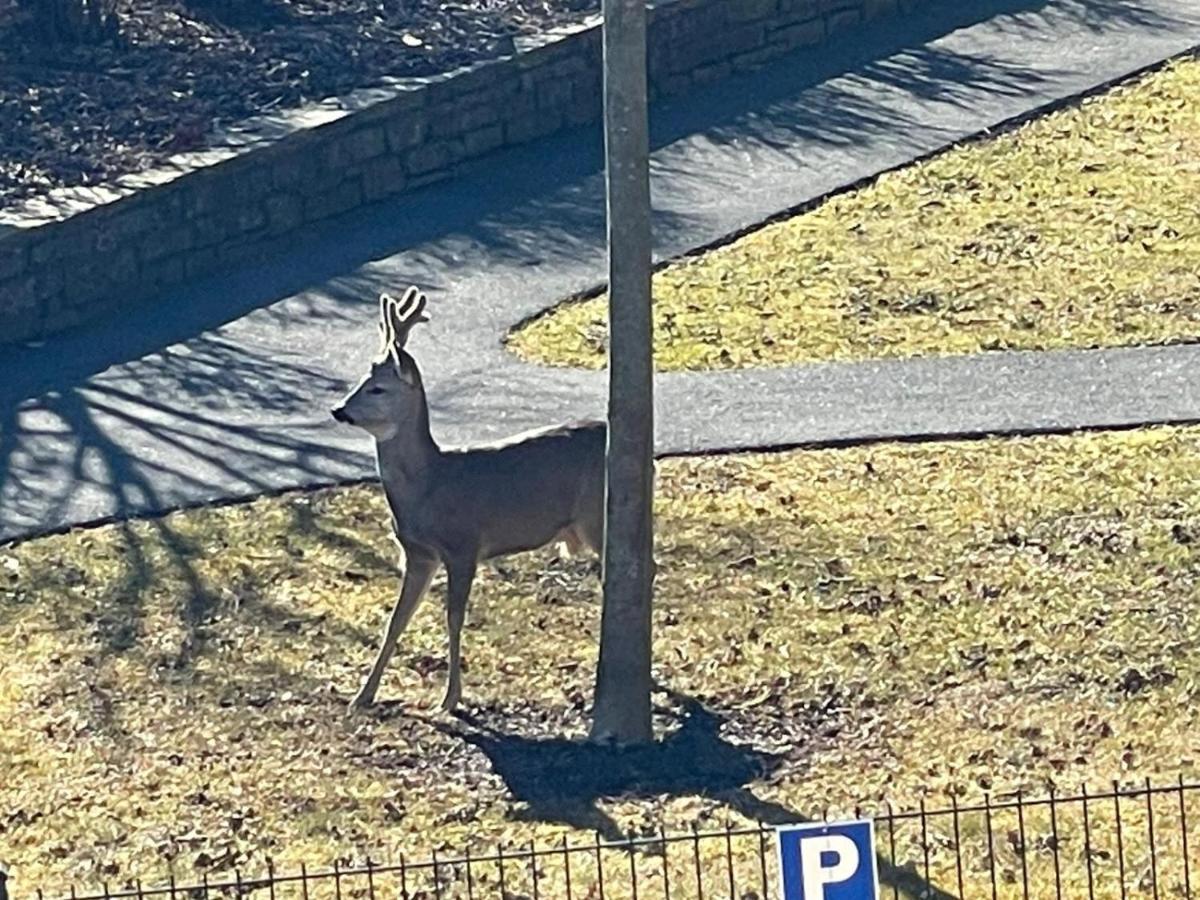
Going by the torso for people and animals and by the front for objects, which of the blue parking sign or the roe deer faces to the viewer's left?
the roe deer

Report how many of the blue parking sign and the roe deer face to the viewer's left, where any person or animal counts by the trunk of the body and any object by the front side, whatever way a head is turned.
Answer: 1

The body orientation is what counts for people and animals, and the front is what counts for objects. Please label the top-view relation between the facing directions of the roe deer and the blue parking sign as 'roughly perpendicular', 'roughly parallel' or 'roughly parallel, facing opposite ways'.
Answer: roughly perpendicular

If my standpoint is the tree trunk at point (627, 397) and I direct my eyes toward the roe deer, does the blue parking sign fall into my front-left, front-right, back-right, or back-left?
back-left

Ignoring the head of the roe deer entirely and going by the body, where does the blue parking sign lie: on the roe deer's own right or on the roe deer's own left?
on the roe deer's own left

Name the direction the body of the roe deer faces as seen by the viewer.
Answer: to the viewer's left

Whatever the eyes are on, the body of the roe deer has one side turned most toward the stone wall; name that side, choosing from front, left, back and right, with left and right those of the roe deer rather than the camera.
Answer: right

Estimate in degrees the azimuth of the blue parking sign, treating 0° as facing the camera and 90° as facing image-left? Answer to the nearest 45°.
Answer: approximately 0°

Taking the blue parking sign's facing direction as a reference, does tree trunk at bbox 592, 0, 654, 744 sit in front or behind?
behind
